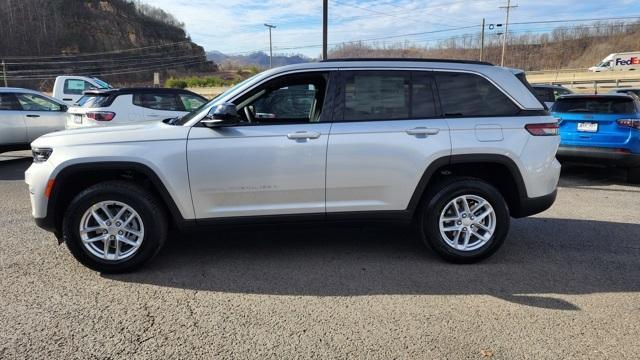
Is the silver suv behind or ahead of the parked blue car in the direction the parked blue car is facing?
behind

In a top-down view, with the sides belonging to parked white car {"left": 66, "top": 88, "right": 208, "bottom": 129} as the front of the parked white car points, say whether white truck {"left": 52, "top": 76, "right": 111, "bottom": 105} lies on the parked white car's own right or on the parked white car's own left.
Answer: on the parked white car's own left

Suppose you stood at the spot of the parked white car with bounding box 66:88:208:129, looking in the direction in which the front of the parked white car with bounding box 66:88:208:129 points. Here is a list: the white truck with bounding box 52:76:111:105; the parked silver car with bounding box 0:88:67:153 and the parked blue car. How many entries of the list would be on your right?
1

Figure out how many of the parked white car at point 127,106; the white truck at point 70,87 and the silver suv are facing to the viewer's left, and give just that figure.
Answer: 1

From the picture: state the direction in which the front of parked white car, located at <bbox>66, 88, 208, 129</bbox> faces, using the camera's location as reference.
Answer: facing away from the viewer and to the right of the viewer

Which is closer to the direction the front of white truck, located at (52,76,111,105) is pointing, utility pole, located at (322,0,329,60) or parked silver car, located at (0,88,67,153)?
the utility pole

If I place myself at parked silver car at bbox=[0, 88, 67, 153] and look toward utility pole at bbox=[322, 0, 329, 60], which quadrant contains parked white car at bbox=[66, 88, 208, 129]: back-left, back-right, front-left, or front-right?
front-right

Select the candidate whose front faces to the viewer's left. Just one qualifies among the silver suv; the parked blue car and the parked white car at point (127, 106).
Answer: the silver suv

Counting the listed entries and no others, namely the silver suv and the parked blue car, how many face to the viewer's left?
1

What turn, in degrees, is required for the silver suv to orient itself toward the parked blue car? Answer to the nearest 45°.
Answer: approximately 135° to its right

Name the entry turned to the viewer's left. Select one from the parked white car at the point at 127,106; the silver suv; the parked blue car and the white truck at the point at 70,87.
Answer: the silver suv

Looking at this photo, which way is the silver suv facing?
to the viewer's left
